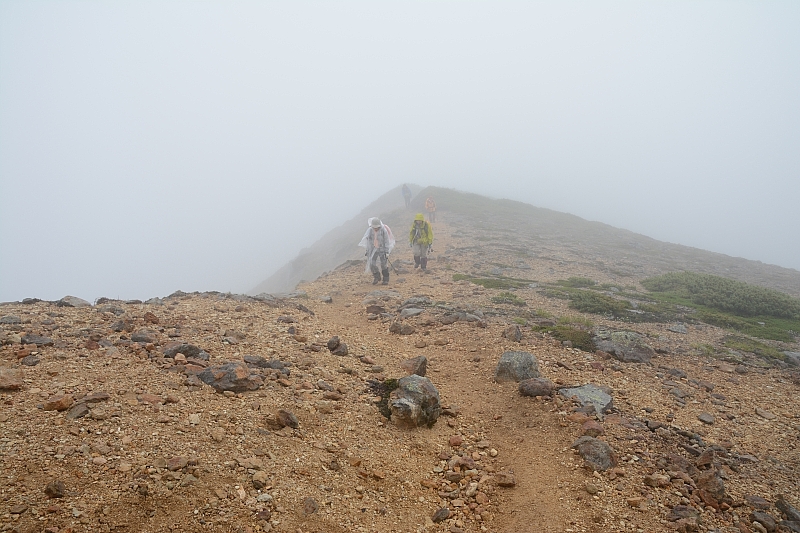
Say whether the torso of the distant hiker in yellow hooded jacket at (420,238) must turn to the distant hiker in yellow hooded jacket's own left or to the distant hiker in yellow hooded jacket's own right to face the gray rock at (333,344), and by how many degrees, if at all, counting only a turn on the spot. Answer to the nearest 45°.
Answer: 0° — they already face it

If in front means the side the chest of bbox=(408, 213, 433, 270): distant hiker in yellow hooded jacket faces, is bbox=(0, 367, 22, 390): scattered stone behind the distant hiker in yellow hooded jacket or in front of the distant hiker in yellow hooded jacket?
in front

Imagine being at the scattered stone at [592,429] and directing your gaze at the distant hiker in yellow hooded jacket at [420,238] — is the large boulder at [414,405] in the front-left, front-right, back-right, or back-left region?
front-left

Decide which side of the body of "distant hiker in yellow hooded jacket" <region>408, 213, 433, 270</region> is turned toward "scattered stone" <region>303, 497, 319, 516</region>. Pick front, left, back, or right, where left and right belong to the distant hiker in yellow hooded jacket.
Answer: front

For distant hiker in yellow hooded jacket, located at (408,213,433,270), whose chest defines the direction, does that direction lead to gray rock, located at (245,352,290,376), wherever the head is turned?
yes

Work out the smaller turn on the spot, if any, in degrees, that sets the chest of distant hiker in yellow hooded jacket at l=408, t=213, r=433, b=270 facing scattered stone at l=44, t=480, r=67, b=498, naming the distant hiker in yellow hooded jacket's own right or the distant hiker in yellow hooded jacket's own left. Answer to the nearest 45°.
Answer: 0° — they already face it

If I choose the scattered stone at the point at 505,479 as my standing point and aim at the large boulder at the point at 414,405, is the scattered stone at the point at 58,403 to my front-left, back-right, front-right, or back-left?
front-left

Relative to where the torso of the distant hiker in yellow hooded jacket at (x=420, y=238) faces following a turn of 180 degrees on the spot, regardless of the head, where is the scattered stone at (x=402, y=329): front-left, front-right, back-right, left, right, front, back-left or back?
back

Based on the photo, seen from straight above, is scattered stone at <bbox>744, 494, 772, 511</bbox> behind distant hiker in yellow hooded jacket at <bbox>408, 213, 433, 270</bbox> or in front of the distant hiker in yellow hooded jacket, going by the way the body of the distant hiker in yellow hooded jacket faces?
in front

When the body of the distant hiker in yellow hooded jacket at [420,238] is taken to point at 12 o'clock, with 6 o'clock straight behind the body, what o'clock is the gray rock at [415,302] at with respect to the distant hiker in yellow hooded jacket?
The gray rock is roughly at 12 o'clock from the distant hiker in yellow hooded jacket.

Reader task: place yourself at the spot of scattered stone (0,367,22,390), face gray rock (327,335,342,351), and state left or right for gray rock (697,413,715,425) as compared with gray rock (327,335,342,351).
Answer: right

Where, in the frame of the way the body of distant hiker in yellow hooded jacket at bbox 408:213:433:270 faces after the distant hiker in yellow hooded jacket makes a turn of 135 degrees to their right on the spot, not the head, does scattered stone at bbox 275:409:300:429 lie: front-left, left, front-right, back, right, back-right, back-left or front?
back-left

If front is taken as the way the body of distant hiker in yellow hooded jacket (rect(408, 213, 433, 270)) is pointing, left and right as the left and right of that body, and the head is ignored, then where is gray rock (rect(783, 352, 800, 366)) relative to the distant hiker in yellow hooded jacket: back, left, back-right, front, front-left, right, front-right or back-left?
front-left

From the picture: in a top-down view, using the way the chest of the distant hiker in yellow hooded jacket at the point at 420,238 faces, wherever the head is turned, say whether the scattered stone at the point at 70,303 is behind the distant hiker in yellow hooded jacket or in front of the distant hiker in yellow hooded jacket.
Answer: in front

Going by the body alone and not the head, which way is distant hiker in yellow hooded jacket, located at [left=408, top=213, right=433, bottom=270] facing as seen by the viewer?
toward the camera

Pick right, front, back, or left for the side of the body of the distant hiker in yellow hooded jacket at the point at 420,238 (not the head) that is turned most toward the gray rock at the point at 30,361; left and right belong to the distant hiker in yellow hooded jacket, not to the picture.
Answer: front
